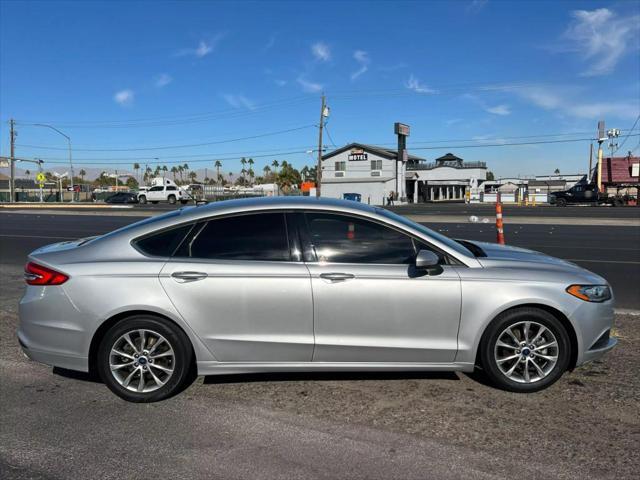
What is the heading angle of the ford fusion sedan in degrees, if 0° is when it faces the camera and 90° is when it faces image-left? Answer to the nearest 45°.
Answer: approximately 270°

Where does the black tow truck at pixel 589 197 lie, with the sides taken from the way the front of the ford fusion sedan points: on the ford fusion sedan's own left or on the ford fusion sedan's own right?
on the ford fusion sedan's own left
